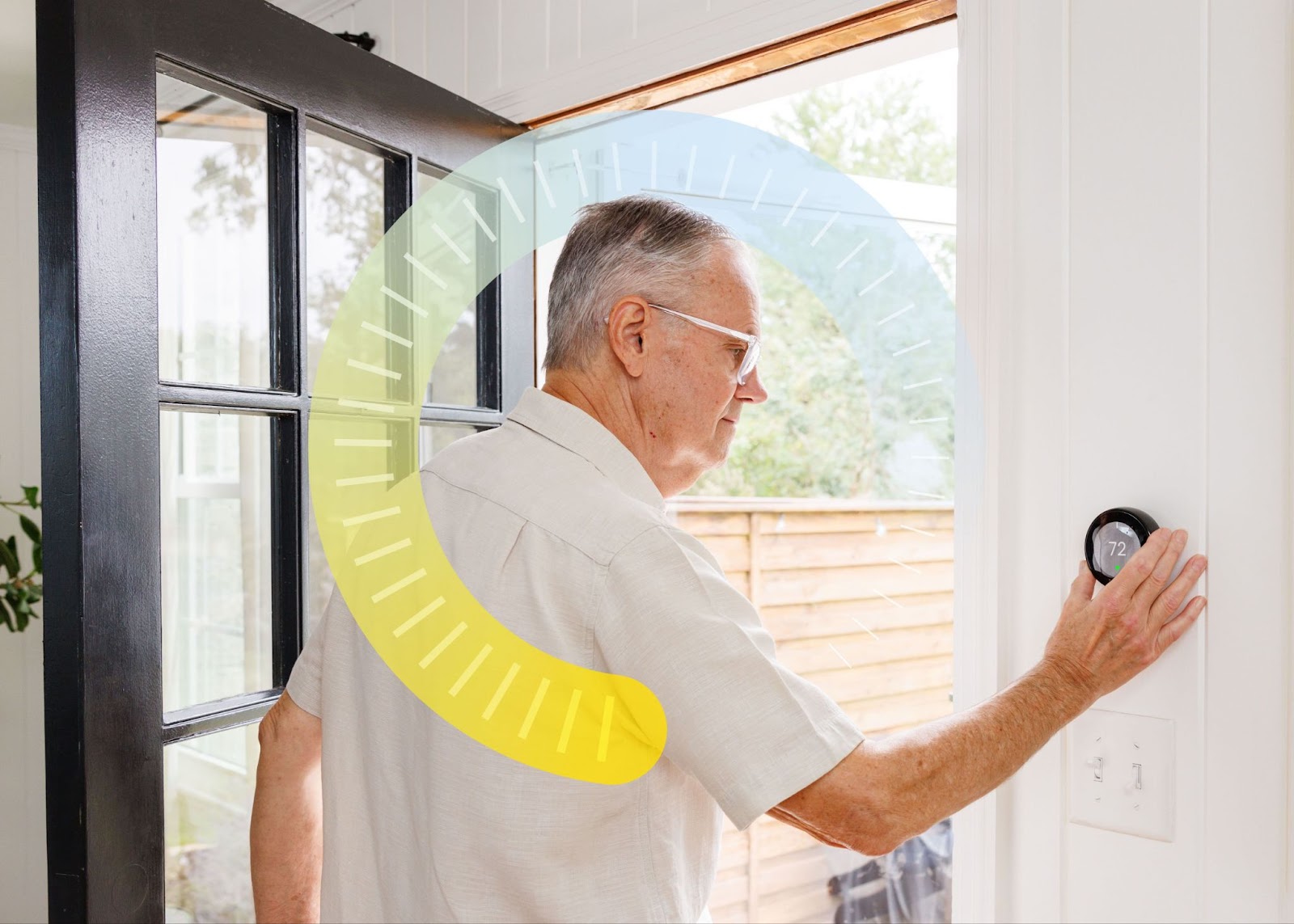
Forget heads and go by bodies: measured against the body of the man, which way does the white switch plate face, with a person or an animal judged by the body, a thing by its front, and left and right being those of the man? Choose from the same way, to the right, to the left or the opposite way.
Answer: the opposite way

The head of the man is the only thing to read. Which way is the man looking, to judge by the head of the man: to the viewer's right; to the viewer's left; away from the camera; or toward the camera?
to the viewer's right

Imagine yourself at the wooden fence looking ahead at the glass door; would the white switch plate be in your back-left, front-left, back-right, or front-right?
front-left

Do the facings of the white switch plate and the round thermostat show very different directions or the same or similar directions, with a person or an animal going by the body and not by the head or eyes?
same or similar directions

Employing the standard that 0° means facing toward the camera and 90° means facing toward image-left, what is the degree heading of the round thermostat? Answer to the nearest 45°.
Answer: approximately 45°

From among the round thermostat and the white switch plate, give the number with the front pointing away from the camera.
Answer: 0

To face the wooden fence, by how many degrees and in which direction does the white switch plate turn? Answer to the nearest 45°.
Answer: approximately 90° to its right

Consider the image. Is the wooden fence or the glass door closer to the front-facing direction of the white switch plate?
the glass door

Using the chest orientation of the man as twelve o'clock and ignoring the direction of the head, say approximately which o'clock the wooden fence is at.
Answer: The wooden fence is roughly at 11 o'clock from the man.

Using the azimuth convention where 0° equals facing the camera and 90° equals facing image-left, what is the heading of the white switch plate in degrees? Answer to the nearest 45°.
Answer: approximately 45°

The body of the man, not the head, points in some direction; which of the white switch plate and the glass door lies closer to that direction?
the white switch plate

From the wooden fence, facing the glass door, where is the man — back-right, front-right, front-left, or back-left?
front-left
